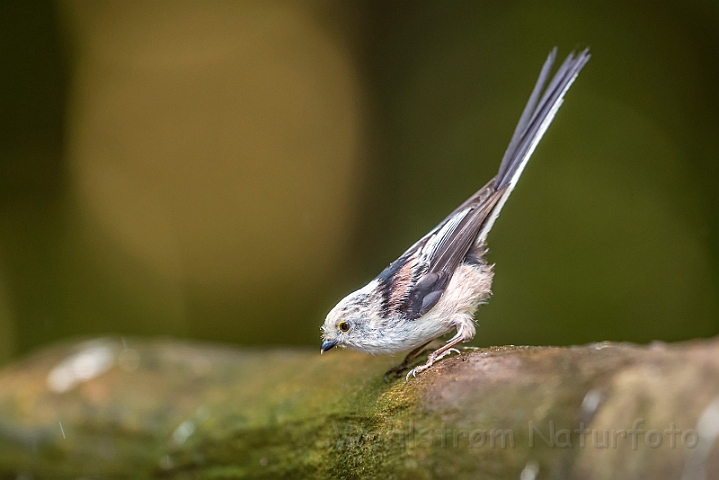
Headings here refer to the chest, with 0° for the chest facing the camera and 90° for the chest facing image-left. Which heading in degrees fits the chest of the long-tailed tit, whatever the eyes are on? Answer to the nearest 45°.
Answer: approximately 90°
